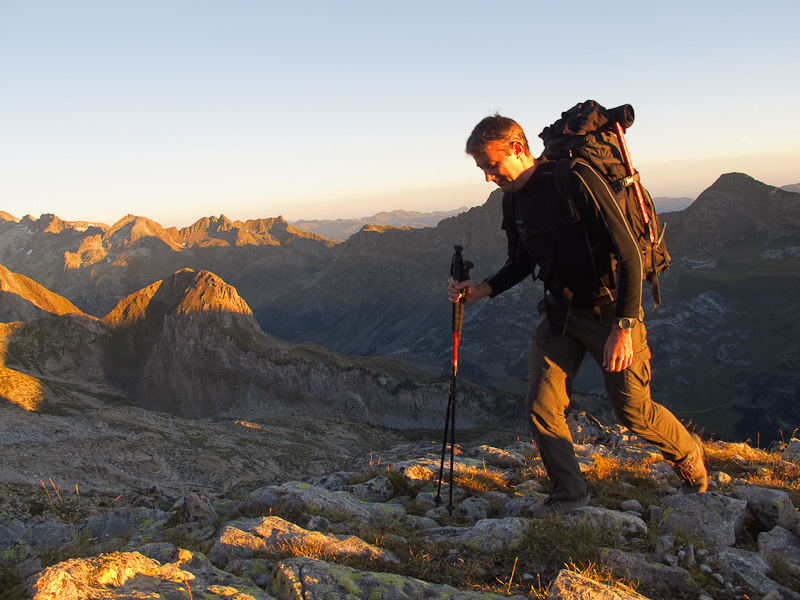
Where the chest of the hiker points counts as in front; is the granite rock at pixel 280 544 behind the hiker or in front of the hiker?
in front

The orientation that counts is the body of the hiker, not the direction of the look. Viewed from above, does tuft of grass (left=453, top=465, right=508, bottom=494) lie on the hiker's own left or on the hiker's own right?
on the hiker's own right

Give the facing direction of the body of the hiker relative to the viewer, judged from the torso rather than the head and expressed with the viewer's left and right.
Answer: facing the viewer and to the left of the viewer
